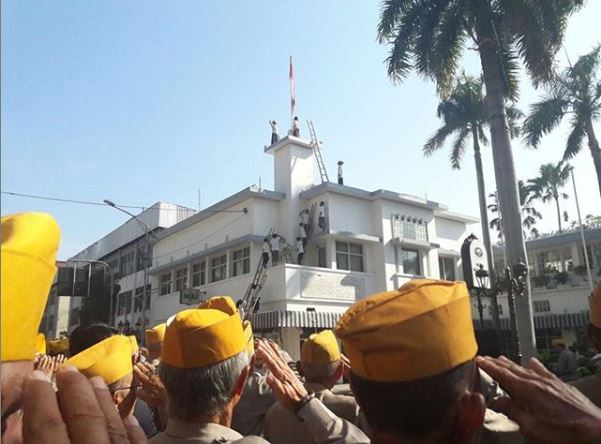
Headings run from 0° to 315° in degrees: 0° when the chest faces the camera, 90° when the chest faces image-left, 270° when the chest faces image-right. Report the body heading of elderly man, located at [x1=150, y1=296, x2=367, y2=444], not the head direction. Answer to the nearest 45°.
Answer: approximately 225°

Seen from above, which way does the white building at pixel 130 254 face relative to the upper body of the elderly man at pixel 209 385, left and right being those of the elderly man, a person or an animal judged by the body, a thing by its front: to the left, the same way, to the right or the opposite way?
the opposite way

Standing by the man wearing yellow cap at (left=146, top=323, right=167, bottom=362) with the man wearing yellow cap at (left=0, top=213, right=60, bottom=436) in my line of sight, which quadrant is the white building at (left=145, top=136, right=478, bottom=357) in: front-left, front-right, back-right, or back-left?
back-left

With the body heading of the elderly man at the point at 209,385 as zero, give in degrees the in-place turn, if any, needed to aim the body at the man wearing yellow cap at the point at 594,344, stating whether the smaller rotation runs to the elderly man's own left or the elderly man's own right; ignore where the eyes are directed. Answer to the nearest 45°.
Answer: approximately 45° to the elderly man's own right

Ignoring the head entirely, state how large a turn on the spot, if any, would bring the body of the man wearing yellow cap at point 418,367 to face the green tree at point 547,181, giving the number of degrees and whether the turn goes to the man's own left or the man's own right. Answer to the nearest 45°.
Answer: approximately 45° to the man's own left

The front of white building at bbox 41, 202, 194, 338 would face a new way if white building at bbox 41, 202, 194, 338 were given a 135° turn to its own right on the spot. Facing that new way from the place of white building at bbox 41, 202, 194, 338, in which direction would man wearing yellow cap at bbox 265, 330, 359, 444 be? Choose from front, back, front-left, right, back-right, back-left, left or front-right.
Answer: back

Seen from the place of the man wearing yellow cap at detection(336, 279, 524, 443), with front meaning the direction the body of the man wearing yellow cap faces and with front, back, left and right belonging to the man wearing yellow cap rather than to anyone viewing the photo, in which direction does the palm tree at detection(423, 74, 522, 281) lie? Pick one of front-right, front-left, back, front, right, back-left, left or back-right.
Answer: front-left

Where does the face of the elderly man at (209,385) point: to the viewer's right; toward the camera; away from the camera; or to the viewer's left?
away from the camera

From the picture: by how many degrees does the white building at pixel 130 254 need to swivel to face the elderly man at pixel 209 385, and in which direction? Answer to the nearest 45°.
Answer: approximately 45° to its left

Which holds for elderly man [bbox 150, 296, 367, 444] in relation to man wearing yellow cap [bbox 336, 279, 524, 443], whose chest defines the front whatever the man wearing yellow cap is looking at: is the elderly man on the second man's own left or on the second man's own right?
on the second man's own left

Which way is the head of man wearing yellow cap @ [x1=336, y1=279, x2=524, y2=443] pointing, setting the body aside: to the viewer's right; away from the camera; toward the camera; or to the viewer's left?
away from the camera
